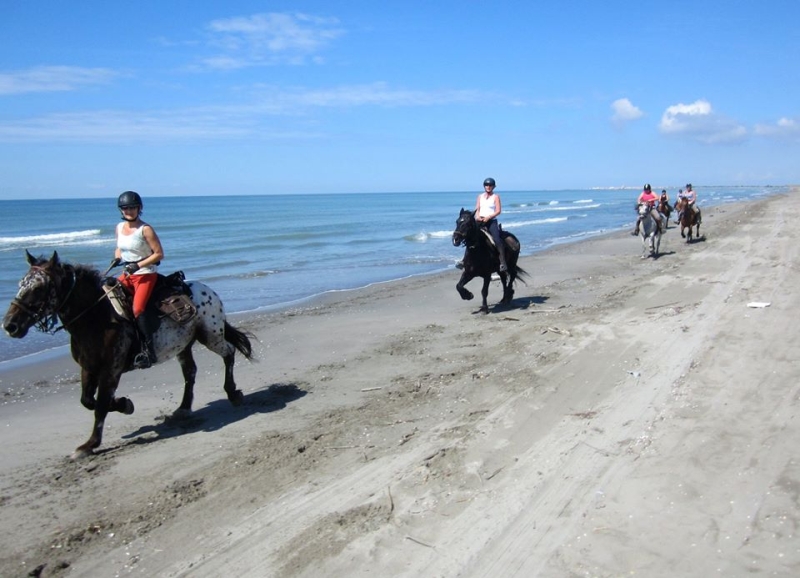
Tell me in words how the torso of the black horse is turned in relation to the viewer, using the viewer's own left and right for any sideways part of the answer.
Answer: facing the viewer and to the left of the viewer

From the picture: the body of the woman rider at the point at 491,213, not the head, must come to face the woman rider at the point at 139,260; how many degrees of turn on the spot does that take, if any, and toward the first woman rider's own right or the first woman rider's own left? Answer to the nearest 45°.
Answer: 0° — they already face them

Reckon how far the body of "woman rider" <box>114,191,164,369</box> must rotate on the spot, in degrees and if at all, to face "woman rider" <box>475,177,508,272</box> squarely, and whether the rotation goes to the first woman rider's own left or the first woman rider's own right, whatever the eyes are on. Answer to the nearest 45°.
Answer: approximately 180°

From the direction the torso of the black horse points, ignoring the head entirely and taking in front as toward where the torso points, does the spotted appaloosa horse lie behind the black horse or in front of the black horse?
in front

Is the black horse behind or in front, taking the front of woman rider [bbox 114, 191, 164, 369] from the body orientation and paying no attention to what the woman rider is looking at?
behind

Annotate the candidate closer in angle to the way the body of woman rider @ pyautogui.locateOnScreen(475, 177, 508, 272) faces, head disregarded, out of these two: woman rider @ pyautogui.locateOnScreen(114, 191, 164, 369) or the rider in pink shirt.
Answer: the woman rider

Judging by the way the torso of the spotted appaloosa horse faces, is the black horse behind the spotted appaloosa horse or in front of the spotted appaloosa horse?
behind

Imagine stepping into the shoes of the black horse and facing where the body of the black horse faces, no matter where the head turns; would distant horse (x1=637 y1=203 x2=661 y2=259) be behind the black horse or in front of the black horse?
behind

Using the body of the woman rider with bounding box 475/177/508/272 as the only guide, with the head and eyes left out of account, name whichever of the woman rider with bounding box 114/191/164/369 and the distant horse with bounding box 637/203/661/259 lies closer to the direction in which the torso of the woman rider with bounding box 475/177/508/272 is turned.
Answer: the woman rider

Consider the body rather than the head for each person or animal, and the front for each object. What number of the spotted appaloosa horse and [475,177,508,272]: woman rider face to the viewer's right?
0

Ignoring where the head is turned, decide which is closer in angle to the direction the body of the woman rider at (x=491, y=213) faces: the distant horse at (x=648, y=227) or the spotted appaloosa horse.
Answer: the spotted appaloosa horse
